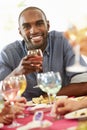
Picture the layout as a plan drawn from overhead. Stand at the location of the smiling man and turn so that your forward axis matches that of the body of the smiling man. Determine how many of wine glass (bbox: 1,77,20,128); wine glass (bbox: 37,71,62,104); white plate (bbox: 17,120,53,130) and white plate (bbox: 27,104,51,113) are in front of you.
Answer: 4

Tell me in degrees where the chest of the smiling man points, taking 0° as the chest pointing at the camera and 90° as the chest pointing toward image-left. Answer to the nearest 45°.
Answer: approximately 0°

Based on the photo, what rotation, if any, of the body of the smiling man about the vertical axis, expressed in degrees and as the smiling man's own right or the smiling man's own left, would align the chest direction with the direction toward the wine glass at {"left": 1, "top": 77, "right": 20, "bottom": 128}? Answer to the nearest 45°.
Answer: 0° — they already face it

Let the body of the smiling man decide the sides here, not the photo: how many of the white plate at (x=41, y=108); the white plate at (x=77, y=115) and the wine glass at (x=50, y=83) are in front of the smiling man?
3

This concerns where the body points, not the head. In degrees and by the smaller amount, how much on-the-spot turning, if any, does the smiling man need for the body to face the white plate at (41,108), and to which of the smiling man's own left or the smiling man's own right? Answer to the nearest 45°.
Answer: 0° — they already face it

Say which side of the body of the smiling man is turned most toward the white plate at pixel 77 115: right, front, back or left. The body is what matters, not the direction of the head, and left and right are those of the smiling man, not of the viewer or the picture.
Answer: front

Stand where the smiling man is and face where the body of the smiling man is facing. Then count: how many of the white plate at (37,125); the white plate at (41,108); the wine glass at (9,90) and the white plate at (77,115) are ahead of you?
4

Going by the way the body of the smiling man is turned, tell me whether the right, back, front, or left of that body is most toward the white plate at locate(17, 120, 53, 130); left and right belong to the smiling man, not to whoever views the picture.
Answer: front
